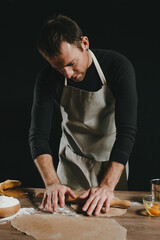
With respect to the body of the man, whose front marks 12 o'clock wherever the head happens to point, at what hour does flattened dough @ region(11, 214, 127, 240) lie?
The flattened dough is roughly at 12 o'clock from the man.

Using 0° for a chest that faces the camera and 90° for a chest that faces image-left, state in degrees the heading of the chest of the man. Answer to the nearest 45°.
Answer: approximately 0°

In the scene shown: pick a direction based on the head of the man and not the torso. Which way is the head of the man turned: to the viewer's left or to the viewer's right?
to the viewer's left
